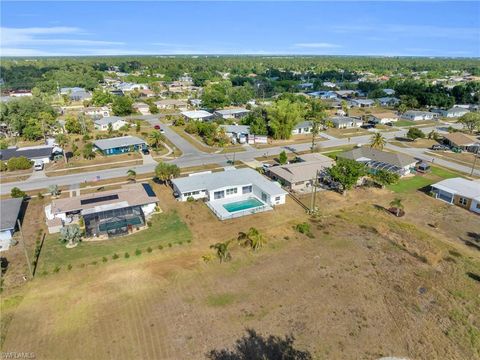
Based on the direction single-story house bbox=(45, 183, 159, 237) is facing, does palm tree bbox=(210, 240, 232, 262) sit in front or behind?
behind

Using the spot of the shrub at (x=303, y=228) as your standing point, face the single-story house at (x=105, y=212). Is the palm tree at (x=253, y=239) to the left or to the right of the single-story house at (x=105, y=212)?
left

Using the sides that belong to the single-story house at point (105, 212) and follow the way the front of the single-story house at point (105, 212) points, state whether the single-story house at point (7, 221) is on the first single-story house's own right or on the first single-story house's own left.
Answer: on the first single-story house's own left

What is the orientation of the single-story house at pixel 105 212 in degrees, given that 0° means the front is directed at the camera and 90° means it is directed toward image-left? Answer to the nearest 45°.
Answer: approximately 180°

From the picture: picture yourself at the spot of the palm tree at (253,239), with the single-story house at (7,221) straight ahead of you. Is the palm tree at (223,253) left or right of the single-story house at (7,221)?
left

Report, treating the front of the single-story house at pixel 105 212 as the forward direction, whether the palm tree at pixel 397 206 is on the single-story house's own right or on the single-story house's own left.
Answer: on the single-story house's own right

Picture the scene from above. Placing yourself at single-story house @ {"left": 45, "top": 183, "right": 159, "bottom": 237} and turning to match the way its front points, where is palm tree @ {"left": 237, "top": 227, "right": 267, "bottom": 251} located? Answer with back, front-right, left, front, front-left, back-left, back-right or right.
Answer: back-right

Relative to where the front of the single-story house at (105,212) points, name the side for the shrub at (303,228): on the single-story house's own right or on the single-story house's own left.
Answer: on the single-story house's own right
